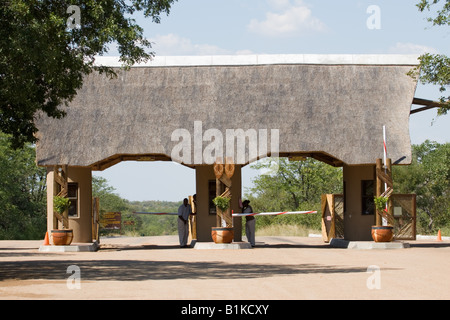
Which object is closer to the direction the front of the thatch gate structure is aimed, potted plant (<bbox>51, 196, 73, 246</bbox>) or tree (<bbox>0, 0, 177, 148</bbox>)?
the tree

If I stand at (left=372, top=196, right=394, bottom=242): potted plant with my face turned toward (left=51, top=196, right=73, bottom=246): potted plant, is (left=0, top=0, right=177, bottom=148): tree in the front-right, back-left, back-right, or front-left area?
front-left

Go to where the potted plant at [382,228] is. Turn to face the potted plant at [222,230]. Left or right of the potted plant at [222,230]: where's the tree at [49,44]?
left

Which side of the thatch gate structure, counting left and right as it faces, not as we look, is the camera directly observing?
front

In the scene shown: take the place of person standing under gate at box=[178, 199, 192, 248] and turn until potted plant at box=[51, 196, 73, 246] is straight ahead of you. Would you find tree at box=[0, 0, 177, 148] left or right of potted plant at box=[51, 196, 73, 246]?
left
